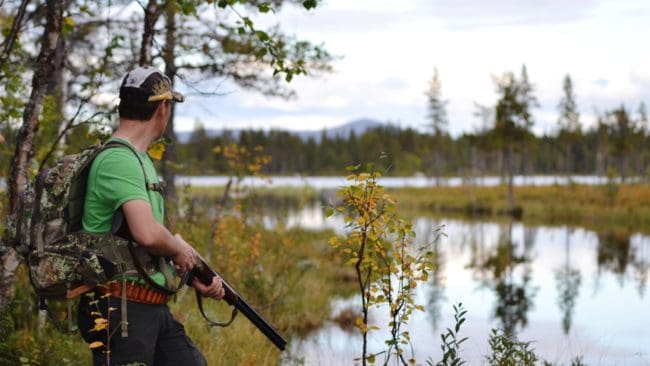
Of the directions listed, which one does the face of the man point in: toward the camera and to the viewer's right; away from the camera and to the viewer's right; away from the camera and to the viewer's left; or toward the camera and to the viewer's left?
away from the camera and to the viewer's right

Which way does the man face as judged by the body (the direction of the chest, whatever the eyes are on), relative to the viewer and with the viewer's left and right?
facing to the right of the viewer

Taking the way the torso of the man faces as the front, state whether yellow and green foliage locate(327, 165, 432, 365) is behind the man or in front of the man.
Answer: in front
